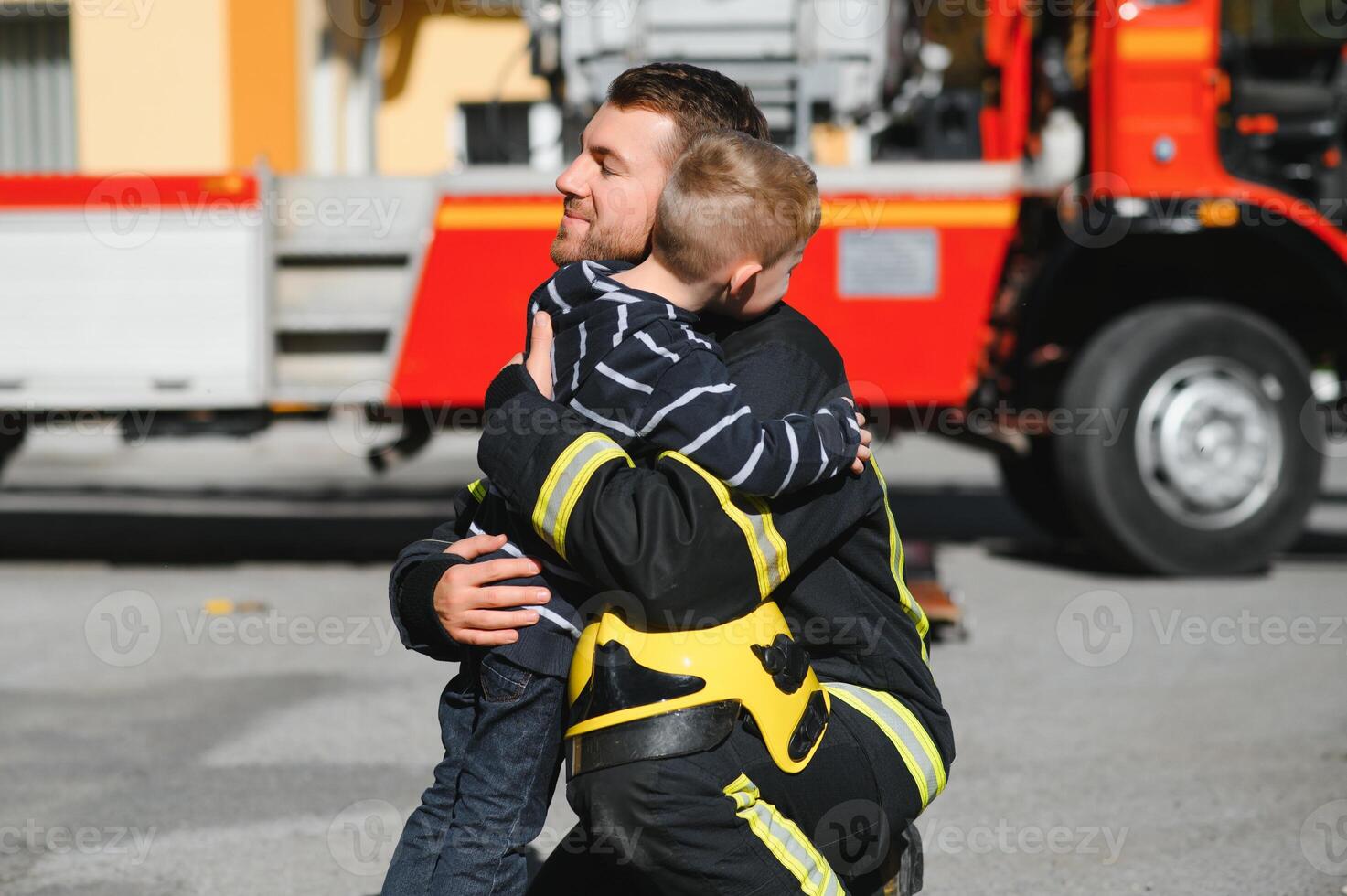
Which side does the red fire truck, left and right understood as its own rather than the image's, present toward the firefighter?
right

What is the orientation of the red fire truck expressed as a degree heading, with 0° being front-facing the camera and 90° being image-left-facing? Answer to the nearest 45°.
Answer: approximately 270°

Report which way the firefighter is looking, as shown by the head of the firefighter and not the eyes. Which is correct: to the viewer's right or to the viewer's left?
to the viewer's left

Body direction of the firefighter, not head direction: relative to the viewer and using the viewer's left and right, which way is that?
facing to the left of the viewer

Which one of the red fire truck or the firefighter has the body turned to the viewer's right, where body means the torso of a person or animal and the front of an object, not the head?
the red fire truck

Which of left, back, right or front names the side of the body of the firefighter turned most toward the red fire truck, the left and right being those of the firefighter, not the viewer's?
right

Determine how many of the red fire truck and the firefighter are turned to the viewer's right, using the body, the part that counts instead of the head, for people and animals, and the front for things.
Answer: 1

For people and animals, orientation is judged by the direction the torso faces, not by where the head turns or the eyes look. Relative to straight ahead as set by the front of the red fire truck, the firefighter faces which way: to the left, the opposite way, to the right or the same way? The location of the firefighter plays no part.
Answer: the opposite way
